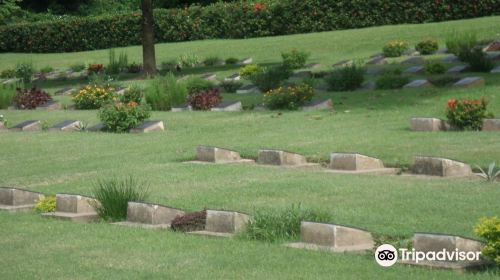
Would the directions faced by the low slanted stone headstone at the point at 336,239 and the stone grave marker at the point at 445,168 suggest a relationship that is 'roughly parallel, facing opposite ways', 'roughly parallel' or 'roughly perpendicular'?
roughly parallel

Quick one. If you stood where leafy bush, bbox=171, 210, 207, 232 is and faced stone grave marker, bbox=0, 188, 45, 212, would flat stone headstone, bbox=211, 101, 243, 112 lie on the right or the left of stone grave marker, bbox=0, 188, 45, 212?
right

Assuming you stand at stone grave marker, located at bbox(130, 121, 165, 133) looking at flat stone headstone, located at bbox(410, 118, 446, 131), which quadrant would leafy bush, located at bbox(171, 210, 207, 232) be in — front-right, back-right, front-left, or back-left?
front-right

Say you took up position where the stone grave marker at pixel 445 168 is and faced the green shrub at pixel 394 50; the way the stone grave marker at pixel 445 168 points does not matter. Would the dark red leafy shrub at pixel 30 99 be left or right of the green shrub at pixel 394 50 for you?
left

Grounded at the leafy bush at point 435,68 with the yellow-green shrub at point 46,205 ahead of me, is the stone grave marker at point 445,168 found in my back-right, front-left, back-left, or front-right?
front-left

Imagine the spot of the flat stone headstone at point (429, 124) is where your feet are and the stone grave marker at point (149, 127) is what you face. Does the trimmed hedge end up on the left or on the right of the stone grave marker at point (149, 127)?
right

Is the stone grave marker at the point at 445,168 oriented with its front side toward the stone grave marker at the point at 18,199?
no

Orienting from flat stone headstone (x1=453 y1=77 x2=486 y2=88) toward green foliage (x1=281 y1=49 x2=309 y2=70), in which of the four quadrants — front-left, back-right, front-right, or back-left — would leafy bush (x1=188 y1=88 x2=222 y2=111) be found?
front-left

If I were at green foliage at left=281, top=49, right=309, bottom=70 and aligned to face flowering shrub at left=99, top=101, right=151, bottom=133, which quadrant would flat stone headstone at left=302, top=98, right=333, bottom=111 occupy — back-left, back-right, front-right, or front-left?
front-left
